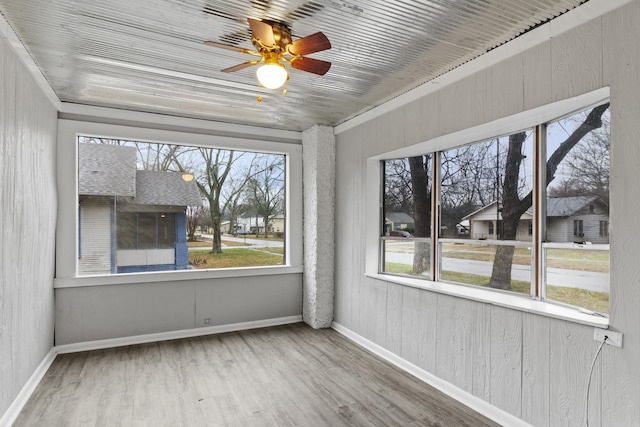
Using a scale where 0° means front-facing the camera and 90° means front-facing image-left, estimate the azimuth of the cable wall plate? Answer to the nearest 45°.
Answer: approximately 45°

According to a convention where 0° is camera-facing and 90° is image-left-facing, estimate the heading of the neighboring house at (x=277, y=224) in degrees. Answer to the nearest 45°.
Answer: approximately 45°

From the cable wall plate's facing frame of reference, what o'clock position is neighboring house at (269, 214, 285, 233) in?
The neighboring house is roughly at 2 o'clock from the cable wall plate.

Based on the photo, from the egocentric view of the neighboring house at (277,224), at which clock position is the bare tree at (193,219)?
The bare tree is roughly at 1 o'clock from the neighboring house.
